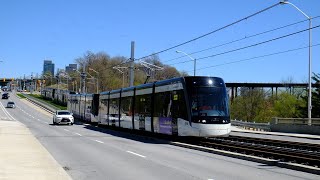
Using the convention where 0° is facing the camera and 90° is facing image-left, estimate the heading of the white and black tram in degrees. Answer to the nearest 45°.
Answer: approximately 315°

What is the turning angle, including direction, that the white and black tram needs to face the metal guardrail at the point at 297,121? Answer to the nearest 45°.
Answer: approximately 90° to its left
